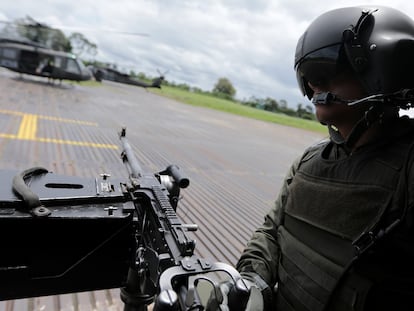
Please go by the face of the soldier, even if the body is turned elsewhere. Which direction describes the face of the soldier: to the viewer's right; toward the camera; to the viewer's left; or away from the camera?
to the viewer's left

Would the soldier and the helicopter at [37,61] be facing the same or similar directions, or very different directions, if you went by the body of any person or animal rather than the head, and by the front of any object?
very different directions

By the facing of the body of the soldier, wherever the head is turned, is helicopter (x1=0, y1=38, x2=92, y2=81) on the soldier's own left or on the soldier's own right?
on the soldier's own right

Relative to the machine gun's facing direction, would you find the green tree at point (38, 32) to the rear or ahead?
ahead

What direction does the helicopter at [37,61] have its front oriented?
to the viewer's right

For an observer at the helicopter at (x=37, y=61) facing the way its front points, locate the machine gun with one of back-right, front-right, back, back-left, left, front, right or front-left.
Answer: right

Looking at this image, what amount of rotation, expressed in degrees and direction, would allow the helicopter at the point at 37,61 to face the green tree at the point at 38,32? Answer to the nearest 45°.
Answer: approximately 90° to its left

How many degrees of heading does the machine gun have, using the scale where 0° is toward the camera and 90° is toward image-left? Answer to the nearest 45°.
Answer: approximately 135°
